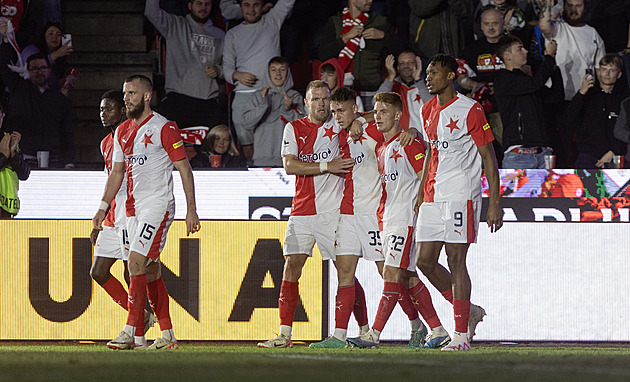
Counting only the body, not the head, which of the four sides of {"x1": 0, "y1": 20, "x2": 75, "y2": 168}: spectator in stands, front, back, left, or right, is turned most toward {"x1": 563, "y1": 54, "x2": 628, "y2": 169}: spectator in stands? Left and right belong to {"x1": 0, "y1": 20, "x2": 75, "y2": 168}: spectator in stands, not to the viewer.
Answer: left

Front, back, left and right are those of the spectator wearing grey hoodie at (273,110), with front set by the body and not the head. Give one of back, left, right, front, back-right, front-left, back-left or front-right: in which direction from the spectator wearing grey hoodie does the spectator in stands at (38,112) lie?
right

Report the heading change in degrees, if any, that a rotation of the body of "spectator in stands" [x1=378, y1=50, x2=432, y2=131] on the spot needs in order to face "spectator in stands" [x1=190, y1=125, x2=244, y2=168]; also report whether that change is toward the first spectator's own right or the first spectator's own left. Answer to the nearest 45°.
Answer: approximately 90° to the first spectator's own right

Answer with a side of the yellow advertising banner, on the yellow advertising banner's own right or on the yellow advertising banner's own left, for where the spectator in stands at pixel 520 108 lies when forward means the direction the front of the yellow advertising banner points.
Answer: on the yellow advertising banner's own left

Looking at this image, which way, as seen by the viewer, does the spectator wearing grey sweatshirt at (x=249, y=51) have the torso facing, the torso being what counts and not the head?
toward the camera

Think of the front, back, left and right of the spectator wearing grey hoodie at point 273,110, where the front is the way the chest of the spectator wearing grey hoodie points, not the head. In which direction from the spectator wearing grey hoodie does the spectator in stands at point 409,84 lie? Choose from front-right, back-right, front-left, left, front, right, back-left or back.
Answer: left

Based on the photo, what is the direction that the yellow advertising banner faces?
toward the camera

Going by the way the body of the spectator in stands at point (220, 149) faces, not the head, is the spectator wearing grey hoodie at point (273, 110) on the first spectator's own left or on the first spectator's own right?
on the first spectator's own left
